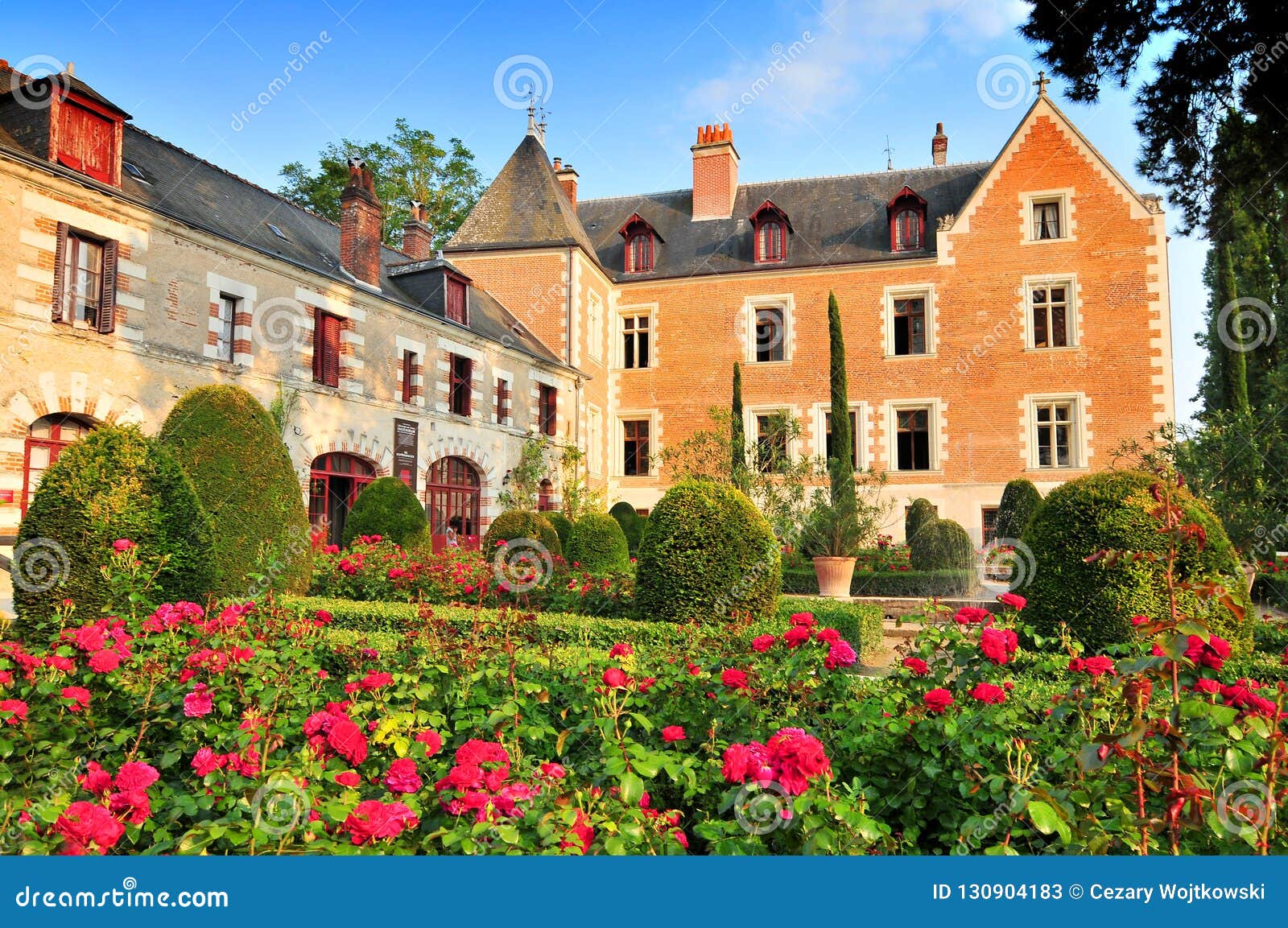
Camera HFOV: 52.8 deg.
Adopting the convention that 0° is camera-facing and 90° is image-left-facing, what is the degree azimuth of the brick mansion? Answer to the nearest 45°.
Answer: approximately 0°

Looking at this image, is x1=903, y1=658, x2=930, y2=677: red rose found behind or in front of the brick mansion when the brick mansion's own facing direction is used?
in front

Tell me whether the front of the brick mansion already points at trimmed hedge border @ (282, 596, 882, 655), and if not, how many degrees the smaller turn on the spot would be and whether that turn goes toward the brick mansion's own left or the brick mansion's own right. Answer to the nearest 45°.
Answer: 0° — it already faces it

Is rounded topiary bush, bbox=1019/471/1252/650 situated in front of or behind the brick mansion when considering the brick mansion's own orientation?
in front

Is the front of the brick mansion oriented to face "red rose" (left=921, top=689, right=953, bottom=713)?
yes

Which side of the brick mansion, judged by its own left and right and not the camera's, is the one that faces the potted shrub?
front

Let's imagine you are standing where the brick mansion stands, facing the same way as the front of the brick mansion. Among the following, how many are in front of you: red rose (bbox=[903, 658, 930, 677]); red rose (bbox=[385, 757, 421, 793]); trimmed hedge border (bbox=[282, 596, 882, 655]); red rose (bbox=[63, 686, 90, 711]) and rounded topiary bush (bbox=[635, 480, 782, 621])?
5

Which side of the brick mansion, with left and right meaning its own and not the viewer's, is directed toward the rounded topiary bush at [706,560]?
front
